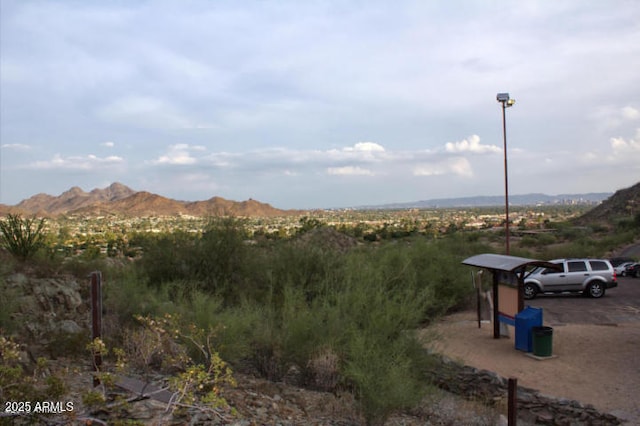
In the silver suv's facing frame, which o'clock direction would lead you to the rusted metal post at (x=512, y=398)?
The rusted metal post is roughly at 9 o'clock from the silver suv.

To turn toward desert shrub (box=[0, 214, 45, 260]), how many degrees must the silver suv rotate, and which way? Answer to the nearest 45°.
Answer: approximately 45° to its left

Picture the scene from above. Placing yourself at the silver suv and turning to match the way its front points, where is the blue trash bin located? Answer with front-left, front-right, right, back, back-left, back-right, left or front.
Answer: left

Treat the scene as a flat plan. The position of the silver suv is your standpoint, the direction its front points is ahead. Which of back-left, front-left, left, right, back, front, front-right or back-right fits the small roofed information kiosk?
left

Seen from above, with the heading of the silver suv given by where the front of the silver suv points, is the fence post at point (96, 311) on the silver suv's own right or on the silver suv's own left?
on the silver suv's own left

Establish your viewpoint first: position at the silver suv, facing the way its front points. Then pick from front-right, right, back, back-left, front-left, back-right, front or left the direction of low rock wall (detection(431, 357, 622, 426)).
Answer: left

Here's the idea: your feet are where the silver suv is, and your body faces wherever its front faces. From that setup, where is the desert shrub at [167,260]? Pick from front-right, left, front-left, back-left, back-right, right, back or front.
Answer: front-left

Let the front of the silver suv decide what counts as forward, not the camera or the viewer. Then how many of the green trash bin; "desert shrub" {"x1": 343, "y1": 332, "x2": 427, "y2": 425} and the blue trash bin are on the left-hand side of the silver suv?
3

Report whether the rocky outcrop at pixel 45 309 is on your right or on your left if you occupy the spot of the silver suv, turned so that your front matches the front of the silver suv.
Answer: on your left

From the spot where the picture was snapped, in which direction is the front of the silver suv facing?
facing to the left of the viewer

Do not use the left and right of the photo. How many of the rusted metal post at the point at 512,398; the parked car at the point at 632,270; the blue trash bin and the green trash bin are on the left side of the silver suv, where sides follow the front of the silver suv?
3

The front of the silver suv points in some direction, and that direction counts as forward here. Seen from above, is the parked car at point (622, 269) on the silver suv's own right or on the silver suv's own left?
on the silver suv's own right

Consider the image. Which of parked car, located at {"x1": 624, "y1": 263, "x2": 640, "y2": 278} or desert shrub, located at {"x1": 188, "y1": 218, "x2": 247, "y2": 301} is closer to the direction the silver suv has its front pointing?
the desert shrub

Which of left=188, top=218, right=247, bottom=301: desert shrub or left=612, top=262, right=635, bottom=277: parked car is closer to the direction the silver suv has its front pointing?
the desert shrub
